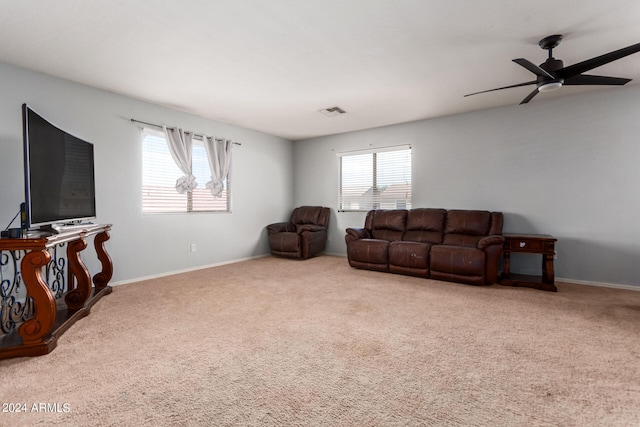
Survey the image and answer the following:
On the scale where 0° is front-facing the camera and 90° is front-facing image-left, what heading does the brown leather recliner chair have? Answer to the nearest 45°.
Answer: approximately 45°

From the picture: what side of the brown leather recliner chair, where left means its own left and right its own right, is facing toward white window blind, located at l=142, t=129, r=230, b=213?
front

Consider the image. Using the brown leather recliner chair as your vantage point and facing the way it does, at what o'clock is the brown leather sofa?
The brown leather sofa is roughly at 9 o'clock from the brown leather recliner chair.

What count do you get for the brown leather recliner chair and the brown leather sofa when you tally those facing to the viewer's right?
0

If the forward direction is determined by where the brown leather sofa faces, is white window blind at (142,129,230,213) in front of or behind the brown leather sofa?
in front

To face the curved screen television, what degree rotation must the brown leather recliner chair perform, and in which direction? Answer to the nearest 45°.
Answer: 0° — it already faces it

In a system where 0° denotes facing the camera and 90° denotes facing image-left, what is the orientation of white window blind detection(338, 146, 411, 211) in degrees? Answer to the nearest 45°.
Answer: approximately 45°
